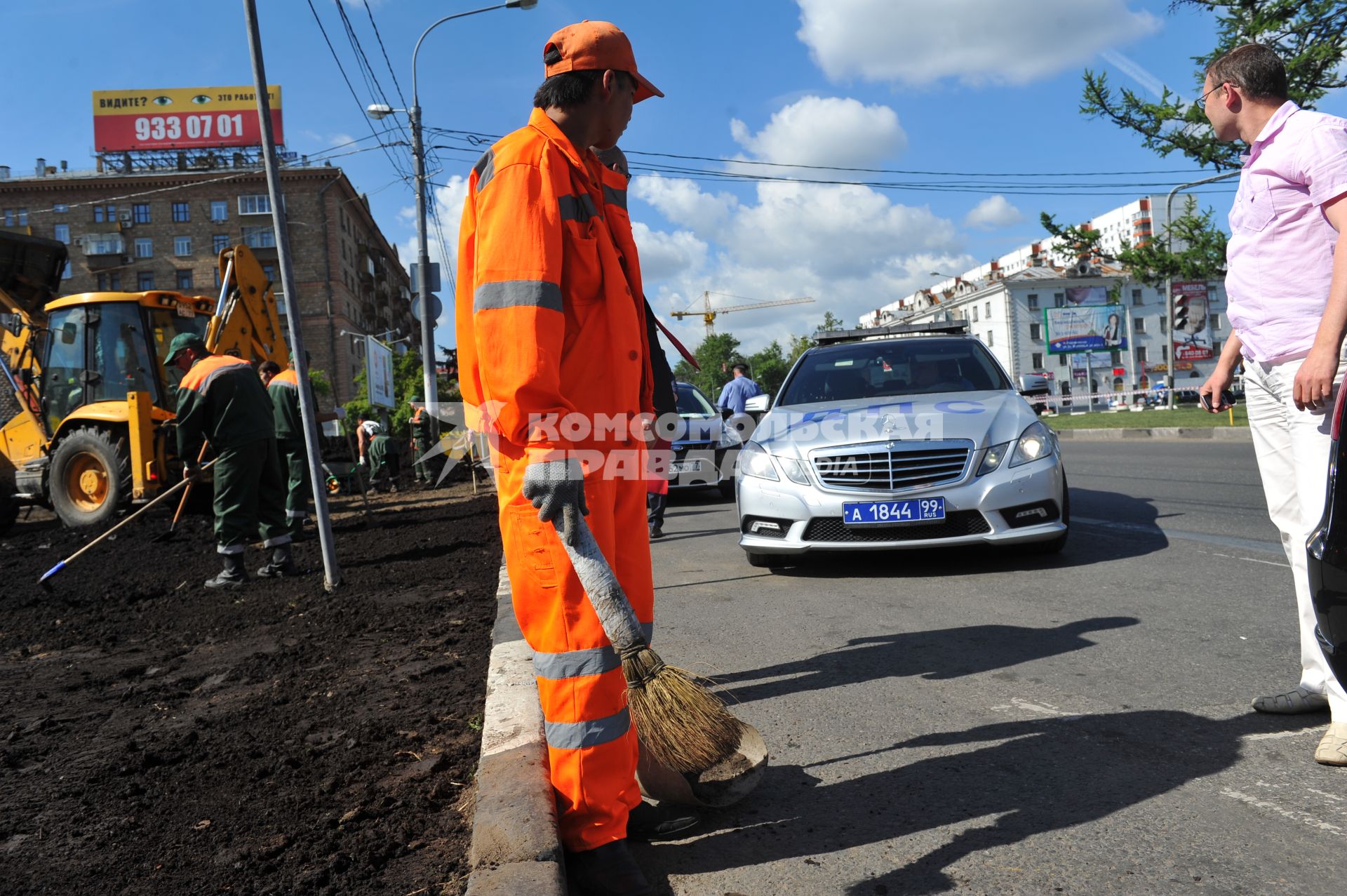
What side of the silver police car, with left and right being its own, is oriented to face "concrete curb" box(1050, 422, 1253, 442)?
back

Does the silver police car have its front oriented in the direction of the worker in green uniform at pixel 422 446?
no

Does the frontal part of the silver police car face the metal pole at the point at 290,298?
no

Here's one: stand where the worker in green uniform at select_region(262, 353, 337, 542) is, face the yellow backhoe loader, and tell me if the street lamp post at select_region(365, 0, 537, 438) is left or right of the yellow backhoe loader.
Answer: right

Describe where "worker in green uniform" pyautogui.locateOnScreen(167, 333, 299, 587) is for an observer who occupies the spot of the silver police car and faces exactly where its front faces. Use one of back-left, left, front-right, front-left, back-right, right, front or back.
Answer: right

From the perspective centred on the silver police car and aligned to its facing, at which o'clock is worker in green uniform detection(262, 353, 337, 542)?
The worker in green uniform is roughly at 4 o'clock from the silver police car.

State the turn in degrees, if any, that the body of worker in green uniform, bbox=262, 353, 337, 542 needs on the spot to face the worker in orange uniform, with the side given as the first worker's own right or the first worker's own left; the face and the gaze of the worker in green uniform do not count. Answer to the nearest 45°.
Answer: approximately 90° to the first worker's own right

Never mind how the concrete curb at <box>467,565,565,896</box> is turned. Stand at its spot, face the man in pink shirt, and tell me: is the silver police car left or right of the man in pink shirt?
left

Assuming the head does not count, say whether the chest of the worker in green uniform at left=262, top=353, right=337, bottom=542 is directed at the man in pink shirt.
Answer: no

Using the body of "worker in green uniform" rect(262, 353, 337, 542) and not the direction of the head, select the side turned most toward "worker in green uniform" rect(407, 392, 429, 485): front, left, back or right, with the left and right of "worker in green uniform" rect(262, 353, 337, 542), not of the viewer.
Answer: front

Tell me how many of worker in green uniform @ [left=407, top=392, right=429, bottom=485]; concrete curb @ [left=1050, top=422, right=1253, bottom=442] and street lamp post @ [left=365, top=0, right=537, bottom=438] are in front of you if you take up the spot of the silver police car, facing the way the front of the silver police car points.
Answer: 0

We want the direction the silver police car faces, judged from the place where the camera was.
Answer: facing the viewer

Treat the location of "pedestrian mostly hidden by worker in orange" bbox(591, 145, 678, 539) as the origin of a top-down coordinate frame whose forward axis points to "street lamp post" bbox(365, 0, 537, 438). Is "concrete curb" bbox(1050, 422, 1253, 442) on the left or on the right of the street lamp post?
right

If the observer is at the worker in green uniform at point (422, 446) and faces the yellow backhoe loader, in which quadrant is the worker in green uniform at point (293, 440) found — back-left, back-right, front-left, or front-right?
front-left
